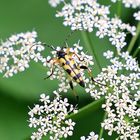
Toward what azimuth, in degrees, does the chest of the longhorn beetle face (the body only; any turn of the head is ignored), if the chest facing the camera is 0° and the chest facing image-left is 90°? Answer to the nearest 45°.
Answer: approximately 135°

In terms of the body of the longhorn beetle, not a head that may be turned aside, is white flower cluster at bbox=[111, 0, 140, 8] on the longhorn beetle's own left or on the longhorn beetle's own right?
on the longhorn beetle's own right

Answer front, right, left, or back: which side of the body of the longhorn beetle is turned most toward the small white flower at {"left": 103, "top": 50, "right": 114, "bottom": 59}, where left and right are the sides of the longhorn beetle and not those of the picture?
right
